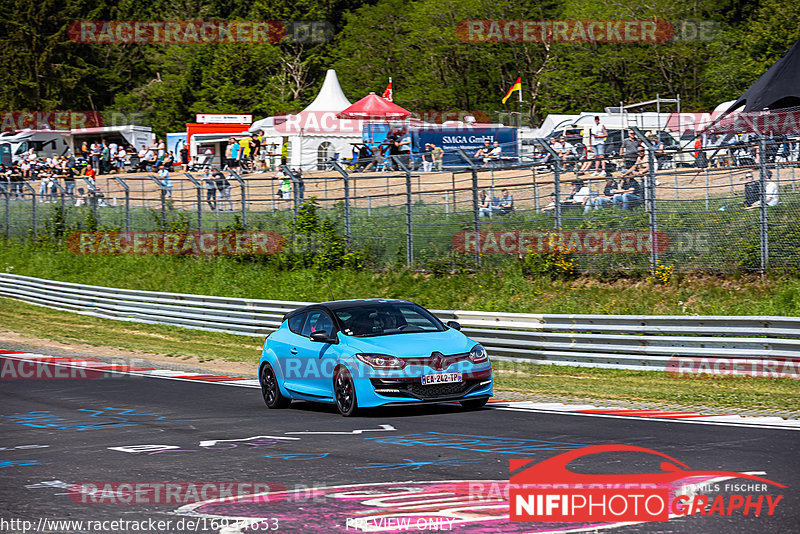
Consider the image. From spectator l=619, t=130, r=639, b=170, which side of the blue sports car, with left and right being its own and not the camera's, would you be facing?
left

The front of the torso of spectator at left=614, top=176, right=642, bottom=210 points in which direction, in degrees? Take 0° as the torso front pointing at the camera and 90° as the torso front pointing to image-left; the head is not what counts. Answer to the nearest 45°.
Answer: approximately 45°

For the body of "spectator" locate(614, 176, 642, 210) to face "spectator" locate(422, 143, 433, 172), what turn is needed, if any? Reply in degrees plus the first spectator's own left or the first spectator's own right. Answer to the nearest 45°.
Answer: approximately 90° to the first spectator's own right

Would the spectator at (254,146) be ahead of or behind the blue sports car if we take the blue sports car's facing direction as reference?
behind

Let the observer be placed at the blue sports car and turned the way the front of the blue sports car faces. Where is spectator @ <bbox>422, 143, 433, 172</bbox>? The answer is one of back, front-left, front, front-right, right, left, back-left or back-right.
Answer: back-left

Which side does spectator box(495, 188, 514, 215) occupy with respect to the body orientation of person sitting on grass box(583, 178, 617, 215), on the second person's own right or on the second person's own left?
on the second person's own right

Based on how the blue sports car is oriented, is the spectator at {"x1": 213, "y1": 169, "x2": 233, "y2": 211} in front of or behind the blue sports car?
behind

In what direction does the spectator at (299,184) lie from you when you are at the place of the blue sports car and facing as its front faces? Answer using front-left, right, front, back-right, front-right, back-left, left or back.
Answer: back-left
